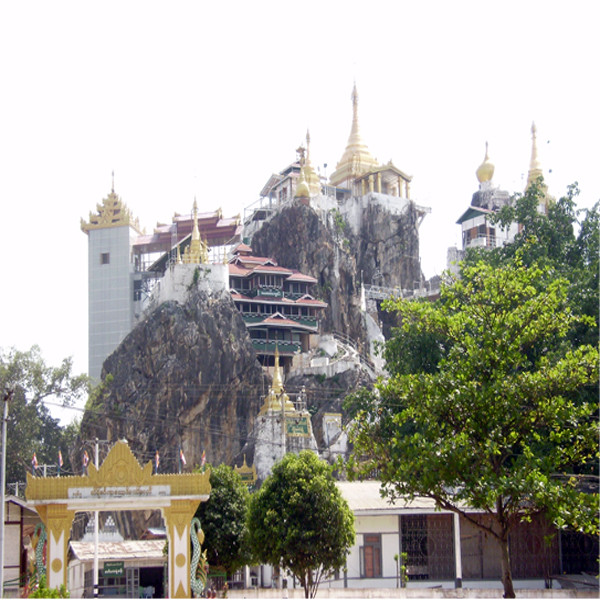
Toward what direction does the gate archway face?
toward the camera

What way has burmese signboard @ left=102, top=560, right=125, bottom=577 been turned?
toward the camera

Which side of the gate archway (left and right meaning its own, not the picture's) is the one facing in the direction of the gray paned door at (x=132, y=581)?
back

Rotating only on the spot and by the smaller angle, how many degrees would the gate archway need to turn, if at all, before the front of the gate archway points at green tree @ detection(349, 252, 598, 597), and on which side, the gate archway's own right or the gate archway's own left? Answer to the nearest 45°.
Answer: approximately 45° to the gate archway's own left

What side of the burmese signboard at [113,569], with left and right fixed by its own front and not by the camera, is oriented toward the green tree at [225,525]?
left

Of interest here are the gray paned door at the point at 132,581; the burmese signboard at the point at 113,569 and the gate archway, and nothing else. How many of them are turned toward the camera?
3

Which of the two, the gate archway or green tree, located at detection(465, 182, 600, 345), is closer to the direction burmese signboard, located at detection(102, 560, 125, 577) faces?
the gate archway

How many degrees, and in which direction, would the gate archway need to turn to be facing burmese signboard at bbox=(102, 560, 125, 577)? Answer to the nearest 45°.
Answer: approximately 180°
